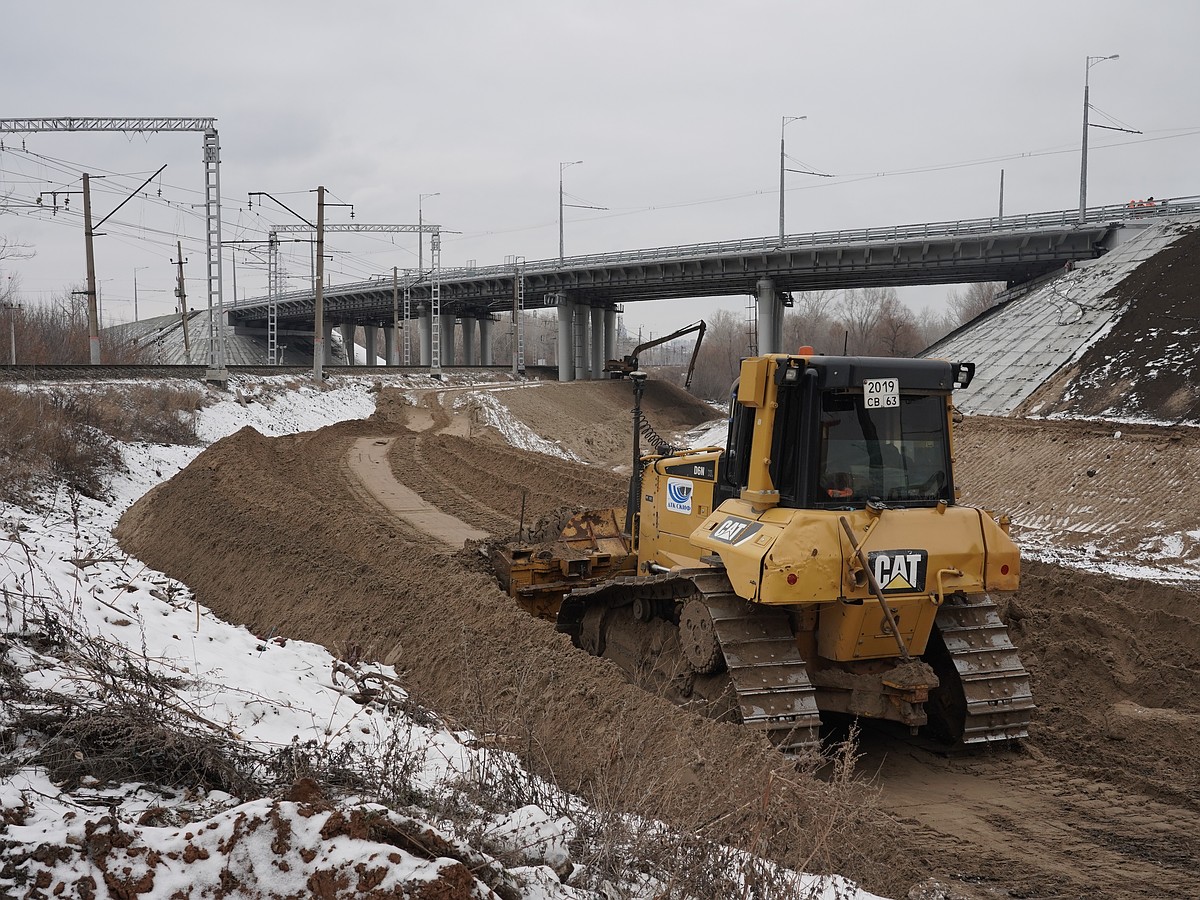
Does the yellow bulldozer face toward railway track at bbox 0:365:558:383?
yes

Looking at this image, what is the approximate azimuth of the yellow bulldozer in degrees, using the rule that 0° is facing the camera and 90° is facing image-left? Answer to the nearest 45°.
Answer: approximately 135°

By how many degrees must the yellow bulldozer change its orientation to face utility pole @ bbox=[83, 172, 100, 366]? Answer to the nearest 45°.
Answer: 0° — it already faces it
